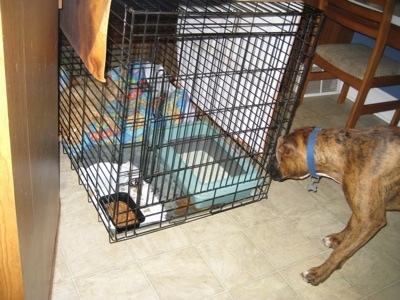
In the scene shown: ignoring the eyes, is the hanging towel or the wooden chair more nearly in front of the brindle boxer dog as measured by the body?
the hanging towel

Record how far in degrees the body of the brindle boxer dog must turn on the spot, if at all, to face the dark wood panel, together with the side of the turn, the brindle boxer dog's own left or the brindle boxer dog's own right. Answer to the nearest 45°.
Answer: approximately 45° to the brindle boxer dog's own left

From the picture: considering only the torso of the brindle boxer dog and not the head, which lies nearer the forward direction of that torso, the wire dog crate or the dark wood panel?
the wire dog crate

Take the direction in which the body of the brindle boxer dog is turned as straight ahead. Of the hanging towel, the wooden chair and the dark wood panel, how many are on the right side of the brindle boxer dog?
1

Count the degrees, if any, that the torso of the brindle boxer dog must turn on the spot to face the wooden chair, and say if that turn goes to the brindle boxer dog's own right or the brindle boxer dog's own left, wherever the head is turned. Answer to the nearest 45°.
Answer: approximately 90° to the brindle boxer dog's own right

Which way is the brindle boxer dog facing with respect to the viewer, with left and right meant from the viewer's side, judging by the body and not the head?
facing to the left of the viewer

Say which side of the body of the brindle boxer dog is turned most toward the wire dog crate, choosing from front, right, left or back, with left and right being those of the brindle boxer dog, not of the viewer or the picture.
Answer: front
